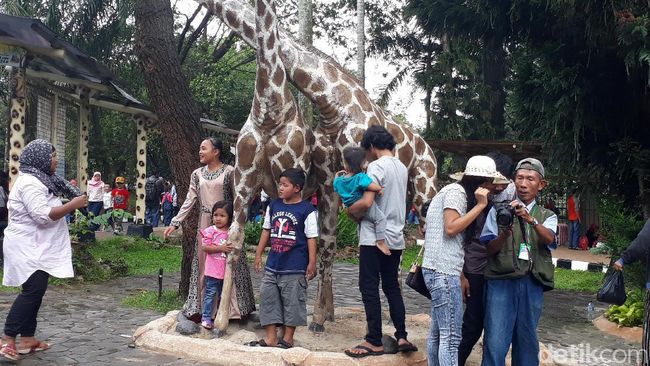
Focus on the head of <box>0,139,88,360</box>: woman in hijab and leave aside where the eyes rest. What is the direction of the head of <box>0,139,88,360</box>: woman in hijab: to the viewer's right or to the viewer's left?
to the viewer's right

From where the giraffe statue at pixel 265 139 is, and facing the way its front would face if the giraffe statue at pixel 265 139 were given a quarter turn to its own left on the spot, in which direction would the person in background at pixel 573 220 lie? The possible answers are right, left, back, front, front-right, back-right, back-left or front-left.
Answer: front-left

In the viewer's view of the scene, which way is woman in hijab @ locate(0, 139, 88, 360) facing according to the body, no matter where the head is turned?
to the viewer's right
